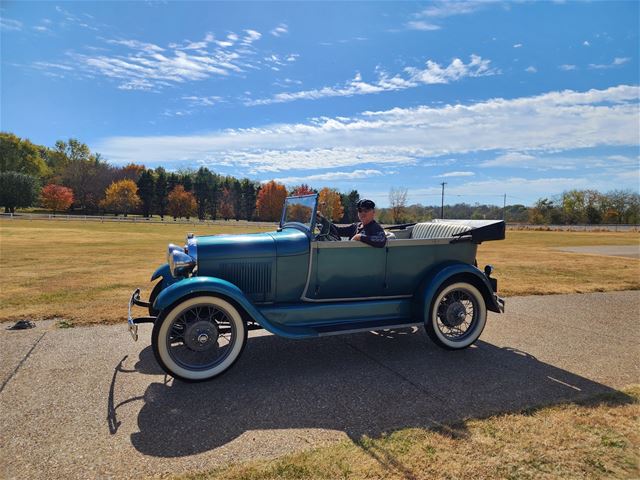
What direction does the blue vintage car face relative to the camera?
to the viewer's left

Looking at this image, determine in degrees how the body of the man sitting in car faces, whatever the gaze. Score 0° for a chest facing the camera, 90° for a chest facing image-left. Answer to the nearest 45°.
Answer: approximately 45°
